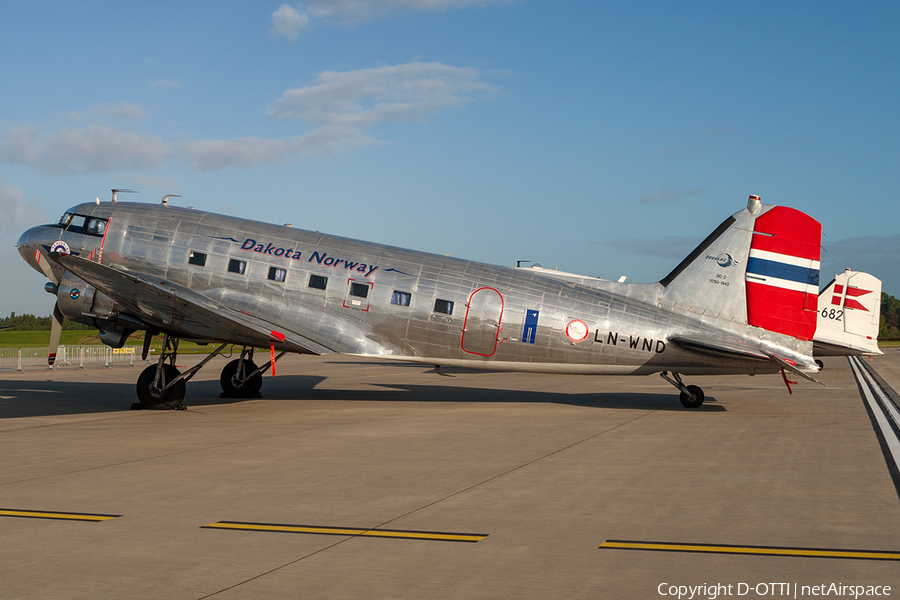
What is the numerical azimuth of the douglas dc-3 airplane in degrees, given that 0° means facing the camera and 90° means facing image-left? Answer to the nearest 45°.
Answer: approximately 90°
